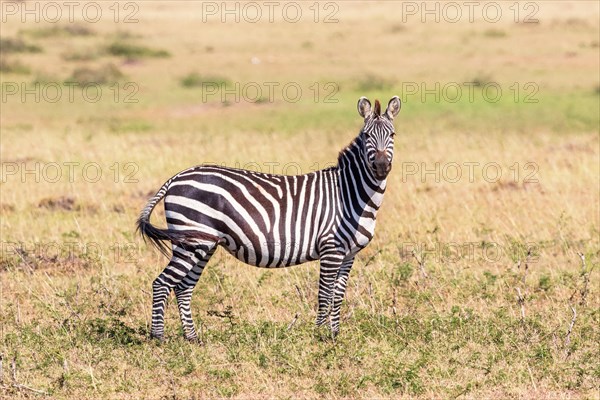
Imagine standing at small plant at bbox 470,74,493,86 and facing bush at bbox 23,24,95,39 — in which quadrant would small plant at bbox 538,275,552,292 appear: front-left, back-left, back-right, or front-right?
back-left

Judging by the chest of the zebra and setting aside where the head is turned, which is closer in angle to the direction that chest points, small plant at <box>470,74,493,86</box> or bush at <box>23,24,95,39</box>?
the small plant

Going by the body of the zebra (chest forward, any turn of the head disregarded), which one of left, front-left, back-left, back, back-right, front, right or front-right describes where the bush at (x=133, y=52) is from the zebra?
left

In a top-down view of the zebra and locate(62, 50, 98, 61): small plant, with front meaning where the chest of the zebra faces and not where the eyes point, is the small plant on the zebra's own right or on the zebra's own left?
on the zebra's own left

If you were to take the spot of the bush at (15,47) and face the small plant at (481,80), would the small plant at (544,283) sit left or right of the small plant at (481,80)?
right

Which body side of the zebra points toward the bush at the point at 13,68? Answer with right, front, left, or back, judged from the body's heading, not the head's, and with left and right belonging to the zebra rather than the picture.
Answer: left

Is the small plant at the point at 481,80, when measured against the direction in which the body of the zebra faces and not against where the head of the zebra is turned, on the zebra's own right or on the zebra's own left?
on the zebra's own left

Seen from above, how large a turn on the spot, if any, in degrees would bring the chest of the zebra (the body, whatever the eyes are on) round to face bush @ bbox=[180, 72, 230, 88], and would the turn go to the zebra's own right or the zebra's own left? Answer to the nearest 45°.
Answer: approximately 90° to the zebra's own left

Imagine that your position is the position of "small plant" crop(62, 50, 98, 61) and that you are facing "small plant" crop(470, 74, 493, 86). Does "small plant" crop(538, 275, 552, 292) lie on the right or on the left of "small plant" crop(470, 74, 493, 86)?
right

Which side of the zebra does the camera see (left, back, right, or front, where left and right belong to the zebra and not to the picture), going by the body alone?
right

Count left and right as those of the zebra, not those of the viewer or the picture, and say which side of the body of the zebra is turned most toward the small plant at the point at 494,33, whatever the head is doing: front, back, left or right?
left

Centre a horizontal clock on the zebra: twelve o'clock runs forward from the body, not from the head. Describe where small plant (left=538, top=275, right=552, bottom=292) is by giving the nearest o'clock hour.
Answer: The small plant is roughly at 11 o'clock from the zebra.
